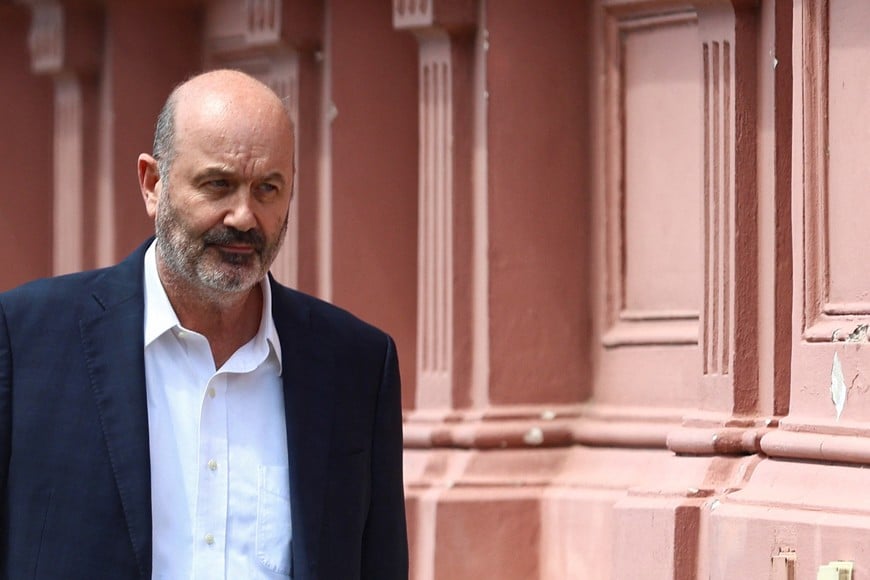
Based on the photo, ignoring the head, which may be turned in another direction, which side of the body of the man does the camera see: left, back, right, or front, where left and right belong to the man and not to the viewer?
front

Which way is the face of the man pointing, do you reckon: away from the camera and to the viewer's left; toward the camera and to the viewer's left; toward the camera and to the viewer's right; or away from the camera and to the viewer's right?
toward the camera and to the viewer's right
